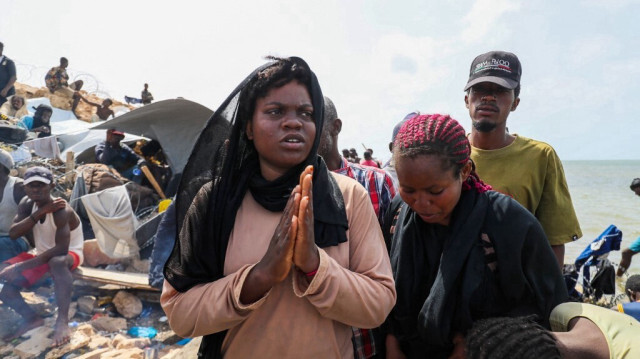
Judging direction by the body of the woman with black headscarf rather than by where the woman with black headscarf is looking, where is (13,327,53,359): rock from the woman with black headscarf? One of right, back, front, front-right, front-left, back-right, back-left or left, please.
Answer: back-right

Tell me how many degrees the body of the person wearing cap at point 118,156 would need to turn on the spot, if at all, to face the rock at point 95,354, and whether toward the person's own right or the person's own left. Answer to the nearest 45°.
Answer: approximately 45° to the person's own right

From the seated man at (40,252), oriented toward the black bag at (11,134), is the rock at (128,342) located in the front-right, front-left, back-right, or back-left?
back-right

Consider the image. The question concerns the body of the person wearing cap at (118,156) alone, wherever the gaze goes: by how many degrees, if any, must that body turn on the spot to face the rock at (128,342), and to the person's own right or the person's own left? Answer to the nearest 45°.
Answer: approximately 45° to the person's own right

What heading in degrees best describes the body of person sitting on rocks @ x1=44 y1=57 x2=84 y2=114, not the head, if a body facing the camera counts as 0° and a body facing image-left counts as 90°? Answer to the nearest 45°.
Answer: approximately 270°
